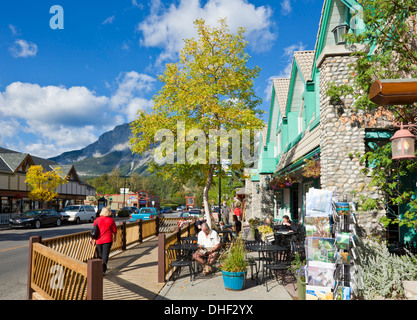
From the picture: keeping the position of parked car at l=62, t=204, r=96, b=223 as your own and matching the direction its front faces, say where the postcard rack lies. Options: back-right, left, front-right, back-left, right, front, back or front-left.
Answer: front-left

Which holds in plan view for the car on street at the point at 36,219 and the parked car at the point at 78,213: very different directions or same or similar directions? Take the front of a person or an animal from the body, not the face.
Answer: same or similar directions

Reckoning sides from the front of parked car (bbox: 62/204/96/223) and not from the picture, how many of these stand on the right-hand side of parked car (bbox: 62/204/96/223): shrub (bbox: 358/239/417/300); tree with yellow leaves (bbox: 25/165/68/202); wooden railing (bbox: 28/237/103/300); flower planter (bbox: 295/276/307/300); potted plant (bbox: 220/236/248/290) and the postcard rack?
1

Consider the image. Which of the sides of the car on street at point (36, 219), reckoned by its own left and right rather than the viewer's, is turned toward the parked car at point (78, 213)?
back

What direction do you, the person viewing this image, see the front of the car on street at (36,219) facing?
facing the viewer and to the left of the viewer

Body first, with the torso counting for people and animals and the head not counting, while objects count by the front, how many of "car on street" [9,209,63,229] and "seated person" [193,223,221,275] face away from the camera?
0

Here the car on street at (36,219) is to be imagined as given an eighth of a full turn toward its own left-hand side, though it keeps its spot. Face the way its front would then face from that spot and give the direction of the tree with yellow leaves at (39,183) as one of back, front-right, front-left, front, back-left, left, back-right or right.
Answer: back

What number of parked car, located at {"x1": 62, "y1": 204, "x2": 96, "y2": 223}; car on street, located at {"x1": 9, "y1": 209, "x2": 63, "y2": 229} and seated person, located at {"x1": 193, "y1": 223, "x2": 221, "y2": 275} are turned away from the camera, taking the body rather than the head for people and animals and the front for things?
0

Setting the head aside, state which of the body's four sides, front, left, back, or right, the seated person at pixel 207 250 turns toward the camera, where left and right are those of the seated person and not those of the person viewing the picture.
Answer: front

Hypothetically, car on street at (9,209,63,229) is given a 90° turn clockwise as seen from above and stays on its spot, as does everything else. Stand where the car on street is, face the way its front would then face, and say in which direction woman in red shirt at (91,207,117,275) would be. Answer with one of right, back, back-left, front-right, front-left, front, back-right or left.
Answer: back-left

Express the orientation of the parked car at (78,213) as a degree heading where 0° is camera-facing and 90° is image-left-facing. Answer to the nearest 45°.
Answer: approximately 45°

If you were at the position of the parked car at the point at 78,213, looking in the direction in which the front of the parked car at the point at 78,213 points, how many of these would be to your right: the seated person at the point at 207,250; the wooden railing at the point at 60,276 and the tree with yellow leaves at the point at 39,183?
1

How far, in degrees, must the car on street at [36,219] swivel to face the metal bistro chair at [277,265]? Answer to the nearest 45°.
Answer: approximately 45° to its left
